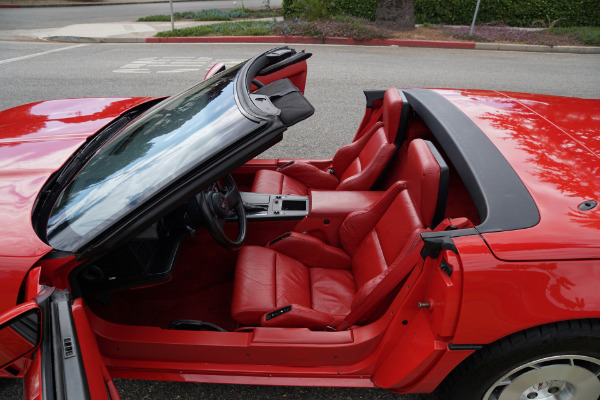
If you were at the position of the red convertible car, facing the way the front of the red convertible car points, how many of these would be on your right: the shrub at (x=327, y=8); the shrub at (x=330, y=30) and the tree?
3

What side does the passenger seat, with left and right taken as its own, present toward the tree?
right

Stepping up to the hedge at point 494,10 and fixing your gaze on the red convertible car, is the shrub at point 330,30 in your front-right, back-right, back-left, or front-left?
front-right

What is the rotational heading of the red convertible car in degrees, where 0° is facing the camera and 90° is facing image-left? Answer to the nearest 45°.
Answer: approximately 90°

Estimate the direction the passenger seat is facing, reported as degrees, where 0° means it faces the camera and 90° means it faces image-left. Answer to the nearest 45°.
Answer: approximately 90°

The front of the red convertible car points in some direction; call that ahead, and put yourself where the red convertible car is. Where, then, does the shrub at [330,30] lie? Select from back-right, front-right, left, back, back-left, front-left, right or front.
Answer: right
